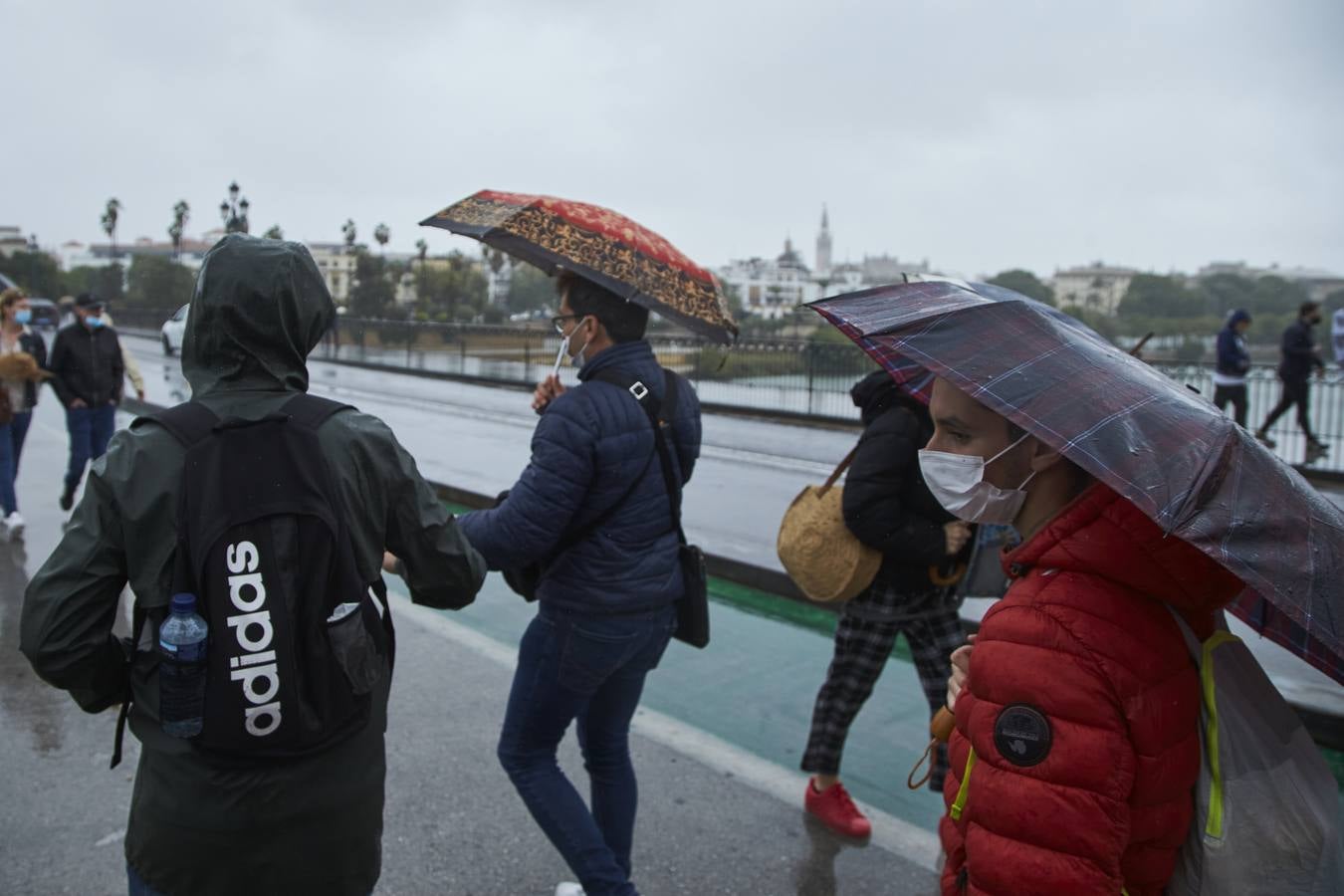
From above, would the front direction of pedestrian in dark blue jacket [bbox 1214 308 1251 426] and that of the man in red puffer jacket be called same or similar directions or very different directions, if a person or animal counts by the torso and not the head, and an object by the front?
very different directions

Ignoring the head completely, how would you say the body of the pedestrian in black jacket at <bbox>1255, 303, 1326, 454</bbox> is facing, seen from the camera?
to the viewer's right

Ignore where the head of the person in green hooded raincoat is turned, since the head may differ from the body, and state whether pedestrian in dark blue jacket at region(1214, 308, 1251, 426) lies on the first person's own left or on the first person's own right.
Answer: on the first person's own right

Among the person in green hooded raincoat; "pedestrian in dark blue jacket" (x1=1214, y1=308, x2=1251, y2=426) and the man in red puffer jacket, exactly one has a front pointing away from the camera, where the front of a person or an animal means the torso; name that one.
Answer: the person in green hooded raincoat

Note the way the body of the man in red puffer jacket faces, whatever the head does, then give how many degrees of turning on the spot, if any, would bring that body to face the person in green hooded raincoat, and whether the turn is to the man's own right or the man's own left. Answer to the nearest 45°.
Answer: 0° — they already face them

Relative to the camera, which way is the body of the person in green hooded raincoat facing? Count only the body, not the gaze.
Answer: away from the camera

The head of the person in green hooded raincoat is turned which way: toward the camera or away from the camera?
away from the camera

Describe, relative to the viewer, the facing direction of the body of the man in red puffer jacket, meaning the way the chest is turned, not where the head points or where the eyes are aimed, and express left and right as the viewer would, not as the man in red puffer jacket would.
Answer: facing to the left of the viewer

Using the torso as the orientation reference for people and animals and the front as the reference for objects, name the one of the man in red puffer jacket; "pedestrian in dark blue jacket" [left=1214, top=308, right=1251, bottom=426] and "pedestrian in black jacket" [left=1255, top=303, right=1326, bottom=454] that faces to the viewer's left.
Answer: the man in red puffer jacket
